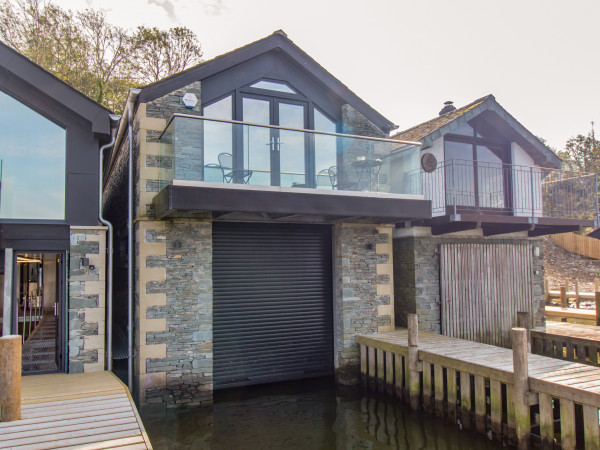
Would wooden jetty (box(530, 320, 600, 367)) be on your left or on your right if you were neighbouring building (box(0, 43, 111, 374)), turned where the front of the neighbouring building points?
on your left

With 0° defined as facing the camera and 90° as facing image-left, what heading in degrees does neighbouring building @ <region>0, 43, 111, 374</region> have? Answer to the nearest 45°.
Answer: approximately 0°

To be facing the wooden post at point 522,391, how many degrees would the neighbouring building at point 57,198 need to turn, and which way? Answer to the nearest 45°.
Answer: approximately 45° to its left

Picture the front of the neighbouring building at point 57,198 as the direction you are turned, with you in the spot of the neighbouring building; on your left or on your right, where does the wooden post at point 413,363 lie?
on your left

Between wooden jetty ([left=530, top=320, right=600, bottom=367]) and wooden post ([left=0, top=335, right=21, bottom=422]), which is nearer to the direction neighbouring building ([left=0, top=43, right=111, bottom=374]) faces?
the wooden post

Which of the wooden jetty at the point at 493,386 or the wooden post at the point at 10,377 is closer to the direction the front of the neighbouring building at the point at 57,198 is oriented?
the wooden post

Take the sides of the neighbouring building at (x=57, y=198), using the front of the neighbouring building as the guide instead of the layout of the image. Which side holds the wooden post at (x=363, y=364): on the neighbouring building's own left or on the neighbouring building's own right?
on the neighbouring building's own left

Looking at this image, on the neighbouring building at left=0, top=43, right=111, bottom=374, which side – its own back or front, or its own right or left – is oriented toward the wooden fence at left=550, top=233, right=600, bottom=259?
left

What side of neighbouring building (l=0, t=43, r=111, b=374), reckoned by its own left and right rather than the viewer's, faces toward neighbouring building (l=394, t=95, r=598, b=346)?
left

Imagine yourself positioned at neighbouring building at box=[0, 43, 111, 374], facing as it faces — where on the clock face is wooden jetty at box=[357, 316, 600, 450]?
The wooden jetty is roughly at 10 o'clock from the neighbouring building.
